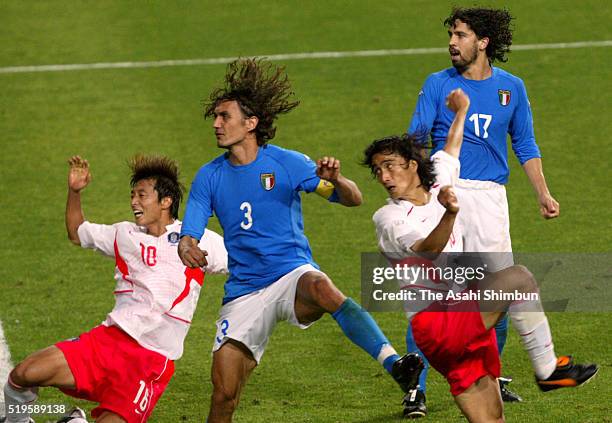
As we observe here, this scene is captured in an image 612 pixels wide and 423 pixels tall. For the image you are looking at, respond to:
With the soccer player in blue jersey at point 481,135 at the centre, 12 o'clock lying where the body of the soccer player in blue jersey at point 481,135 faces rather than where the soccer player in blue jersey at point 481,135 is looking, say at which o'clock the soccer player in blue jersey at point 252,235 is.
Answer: the soccer player in blue jersey at point 252,235 is roughly at 2 o'clock from the soccer player in blue jersey at point 481,135.

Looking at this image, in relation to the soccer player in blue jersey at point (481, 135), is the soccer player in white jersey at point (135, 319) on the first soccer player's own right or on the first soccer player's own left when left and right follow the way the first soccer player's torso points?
on the first soccer player's own right

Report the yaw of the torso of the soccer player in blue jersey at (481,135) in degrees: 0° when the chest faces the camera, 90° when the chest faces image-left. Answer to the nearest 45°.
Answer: approximately 0°
